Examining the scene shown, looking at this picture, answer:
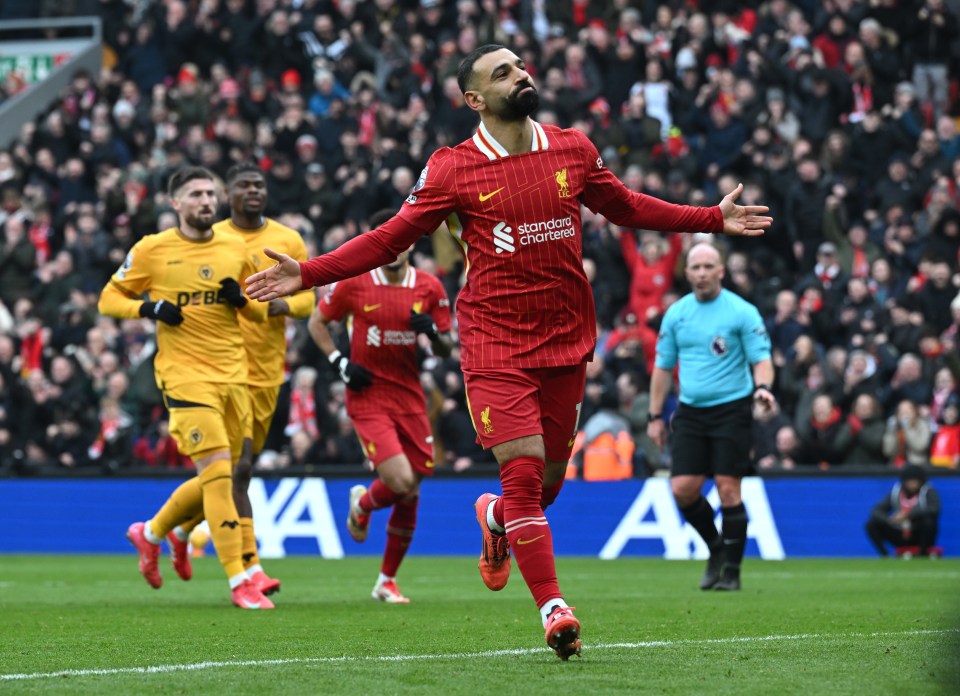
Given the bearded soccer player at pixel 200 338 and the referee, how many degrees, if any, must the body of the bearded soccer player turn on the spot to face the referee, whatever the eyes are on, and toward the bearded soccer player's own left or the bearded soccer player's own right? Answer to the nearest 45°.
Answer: approximately 45° to the bearded soccer player's own left

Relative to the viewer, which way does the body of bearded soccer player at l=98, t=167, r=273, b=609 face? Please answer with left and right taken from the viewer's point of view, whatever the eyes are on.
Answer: facing the viewer and to the right of the viewer

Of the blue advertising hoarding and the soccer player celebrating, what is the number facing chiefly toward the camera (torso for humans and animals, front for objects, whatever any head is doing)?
2

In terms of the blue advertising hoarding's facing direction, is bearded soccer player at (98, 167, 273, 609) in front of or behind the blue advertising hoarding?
in front

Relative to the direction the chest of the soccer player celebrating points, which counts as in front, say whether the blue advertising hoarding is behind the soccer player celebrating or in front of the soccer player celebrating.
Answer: behind

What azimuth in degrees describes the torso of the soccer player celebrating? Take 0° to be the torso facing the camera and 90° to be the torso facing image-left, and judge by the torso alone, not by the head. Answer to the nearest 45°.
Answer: approximately 0°

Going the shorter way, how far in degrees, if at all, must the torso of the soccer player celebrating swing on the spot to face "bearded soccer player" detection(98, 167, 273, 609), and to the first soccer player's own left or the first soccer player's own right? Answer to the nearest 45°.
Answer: approximately 135° to the first soccer player's own right

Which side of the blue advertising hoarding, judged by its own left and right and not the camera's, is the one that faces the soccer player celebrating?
front

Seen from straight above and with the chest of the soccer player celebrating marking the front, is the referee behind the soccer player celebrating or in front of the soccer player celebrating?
behind

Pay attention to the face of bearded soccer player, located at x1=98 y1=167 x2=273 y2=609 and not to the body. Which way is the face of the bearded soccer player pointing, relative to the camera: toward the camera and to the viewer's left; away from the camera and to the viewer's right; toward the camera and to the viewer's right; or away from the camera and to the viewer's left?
toward the camera and to the viewer's right
